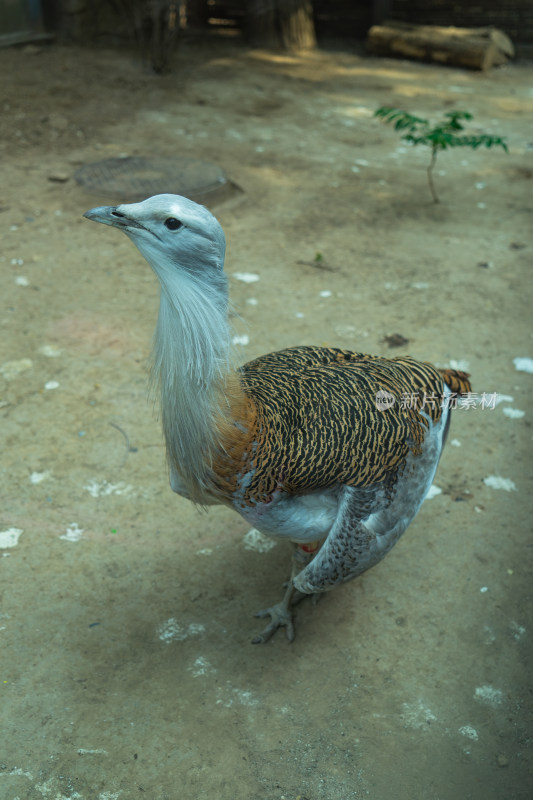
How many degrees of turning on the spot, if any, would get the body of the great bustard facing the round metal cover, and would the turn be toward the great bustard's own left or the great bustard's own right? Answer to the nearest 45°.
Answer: approximately 90° to the great bustard's own right

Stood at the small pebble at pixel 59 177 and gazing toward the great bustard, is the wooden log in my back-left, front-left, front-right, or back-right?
back-left

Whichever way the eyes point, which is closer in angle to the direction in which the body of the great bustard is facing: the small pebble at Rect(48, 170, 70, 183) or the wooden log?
the small pebble

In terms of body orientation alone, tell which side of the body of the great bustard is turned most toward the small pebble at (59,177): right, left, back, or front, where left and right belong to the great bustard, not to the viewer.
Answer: right

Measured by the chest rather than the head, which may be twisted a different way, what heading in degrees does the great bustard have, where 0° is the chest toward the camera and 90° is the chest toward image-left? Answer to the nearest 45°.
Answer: approximately 90°

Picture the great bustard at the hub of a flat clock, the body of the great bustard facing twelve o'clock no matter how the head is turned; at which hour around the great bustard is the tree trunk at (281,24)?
The tree trunk is roughly at 3 o'clock from the great bustard.
